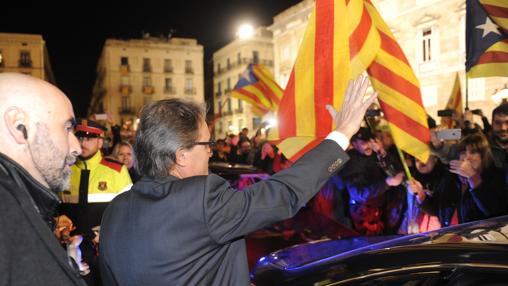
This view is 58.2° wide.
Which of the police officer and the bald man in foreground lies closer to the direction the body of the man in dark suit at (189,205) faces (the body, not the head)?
the police officer

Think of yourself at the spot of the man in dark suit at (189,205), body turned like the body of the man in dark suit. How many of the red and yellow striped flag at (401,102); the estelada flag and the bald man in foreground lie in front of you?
2

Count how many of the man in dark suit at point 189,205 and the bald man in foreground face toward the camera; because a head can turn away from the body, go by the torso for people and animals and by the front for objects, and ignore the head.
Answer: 0

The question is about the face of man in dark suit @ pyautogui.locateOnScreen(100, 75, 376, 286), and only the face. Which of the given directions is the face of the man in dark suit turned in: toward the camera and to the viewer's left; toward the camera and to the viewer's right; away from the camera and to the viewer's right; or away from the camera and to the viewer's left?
away from the camera and to the viewer's right

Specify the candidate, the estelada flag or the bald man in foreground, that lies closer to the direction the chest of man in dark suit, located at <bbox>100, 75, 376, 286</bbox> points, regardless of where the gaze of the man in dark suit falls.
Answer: the estelada flag

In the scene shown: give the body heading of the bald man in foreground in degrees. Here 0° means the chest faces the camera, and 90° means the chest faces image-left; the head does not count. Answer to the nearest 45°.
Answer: approximately 270°

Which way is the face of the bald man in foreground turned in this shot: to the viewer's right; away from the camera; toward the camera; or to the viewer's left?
to the viewer's right

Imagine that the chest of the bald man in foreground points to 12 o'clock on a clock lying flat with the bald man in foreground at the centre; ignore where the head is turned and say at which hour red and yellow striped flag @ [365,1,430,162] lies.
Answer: The red and yellow striped flag is roughly at 11 o'clock from the bald man in foreground.

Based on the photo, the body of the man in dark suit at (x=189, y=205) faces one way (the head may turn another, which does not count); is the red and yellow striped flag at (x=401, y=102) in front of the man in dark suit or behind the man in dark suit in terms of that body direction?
in front

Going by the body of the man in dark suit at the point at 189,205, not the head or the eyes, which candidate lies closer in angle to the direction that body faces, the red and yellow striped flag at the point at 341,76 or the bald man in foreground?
the red and yellow striped flag

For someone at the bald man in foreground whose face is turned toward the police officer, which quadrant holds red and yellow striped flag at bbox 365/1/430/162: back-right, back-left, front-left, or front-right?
front-right

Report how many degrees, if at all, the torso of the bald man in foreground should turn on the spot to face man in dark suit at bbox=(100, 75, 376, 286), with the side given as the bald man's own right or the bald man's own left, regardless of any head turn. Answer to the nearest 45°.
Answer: approximately 45° to the bald man's own left

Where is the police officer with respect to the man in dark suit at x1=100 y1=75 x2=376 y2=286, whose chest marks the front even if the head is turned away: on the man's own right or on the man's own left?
on the man's own left

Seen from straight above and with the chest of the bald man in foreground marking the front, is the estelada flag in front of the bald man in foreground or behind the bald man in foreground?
in front

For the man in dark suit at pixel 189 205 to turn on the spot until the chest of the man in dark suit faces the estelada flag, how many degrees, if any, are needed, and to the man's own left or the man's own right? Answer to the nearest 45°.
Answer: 0° — they already face it

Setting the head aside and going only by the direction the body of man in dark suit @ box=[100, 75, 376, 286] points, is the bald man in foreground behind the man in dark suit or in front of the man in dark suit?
behind

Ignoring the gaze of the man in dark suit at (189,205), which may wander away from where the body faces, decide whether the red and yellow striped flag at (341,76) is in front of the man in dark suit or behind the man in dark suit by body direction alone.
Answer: in front
